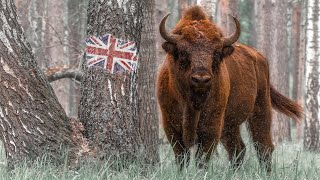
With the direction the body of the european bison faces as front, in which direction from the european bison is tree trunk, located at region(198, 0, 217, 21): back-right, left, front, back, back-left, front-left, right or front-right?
back-right

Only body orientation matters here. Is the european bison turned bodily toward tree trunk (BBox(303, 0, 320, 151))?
no

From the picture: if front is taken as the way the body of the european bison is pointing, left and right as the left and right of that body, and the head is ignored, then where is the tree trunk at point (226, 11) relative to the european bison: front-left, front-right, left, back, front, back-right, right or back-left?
back-right

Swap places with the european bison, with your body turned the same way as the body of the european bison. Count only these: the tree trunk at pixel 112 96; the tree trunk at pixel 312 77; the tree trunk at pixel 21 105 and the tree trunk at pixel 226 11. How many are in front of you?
2

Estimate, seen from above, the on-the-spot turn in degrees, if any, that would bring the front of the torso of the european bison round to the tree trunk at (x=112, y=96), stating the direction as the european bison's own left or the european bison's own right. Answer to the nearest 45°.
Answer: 0° — it already faces it

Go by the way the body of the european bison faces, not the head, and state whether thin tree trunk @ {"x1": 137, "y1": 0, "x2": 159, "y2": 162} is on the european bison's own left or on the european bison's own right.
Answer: on the european bison's own right

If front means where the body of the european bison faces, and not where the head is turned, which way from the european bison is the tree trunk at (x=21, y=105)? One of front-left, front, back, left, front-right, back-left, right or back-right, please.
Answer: front

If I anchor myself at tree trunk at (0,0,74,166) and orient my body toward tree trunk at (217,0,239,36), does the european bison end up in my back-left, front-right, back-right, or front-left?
front-right

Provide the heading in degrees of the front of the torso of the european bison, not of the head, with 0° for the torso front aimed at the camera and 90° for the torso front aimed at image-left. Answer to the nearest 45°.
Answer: approximately 45°
